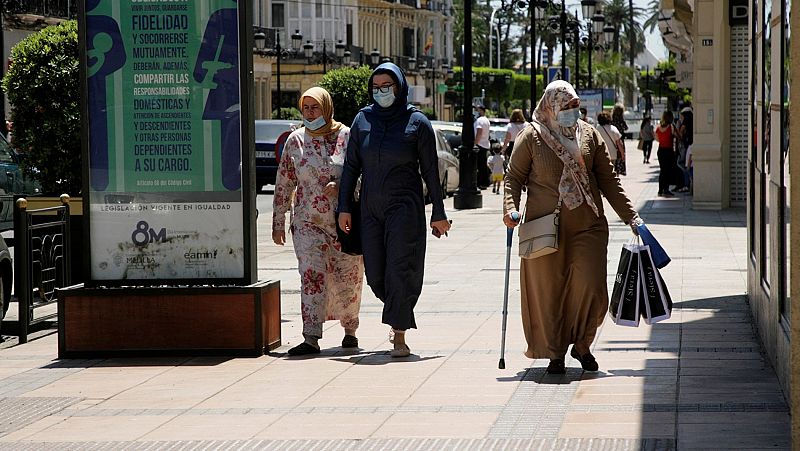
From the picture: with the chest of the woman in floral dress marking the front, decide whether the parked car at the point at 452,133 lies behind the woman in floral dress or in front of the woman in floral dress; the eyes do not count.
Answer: behind

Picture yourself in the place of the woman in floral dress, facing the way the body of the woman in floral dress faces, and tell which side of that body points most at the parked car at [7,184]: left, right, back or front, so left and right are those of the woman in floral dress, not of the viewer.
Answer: right

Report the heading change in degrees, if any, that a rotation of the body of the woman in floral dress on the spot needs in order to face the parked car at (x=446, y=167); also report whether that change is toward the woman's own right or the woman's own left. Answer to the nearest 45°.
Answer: approximately 135° to the woman's own right

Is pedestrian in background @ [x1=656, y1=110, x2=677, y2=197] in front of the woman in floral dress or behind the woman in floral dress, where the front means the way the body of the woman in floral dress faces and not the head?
behind

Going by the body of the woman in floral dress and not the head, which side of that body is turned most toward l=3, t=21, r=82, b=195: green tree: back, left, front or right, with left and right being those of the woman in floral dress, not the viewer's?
right

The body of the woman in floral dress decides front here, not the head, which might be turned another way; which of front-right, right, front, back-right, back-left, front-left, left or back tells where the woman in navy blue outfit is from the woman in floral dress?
left

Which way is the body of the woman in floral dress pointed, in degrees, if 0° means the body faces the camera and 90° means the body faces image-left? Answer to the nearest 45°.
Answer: approximately 45°

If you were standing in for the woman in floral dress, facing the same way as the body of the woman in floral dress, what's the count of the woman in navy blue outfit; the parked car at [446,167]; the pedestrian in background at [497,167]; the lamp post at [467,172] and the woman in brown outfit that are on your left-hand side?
2

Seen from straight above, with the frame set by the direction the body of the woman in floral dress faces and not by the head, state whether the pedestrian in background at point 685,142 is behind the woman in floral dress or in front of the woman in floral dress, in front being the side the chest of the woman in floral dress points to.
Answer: behind
